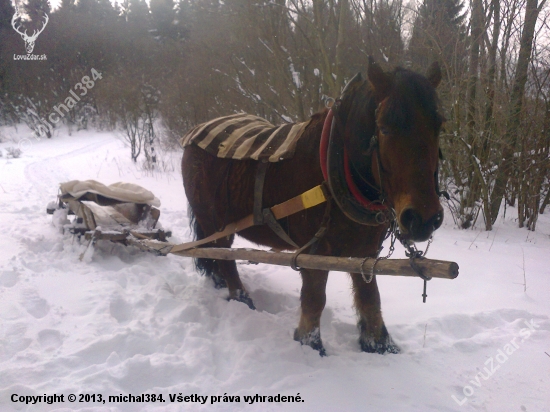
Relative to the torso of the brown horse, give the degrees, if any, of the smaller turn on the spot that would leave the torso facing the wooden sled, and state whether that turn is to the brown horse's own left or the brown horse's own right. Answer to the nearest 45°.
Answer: approximately 180°

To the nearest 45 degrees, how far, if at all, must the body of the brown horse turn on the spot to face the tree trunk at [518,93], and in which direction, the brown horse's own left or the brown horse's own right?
approximately 90° to the brown horse's own left

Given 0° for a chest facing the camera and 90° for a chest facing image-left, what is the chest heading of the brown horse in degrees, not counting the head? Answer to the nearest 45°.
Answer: approximately 315°
